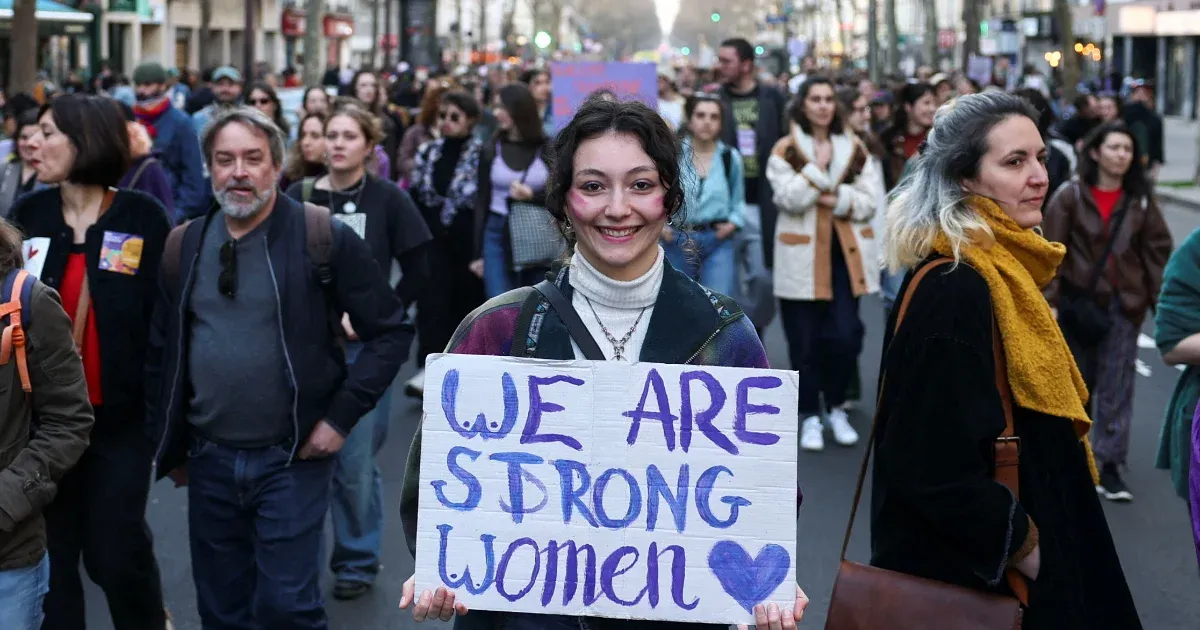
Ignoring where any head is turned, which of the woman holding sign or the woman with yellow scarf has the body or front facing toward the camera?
the woman holding sign

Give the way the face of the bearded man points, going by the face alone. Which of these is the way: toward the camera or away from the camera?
toward the camera

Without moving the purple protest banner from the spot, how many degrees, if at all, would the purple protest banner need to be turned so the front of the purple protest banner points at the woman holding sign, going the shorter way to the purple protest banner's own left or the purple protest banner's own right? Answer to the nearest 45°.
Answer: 0° — it already faces them

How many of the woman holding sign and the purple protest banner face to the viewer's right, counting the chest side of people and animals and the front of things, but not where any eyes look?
0

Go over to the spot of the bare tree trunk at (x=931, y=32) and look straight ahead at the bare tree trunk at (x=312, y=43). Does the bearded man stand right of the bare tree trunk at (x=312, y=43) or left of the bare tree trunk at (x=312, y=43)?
left

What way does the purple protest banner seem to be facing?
toward the camera

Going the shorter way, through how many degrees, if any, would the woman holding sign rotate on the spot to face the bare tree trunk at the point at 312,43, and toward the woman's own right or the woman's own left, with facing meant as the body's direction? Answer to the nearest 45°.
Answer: approximately 180°

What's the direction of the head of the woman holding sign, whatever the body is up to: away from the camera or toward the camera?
toward the camera

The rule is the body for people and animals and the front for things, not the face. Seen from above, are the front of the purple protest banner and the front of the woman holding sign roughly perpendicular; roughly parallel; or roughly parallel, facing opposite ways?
roughly parallel
